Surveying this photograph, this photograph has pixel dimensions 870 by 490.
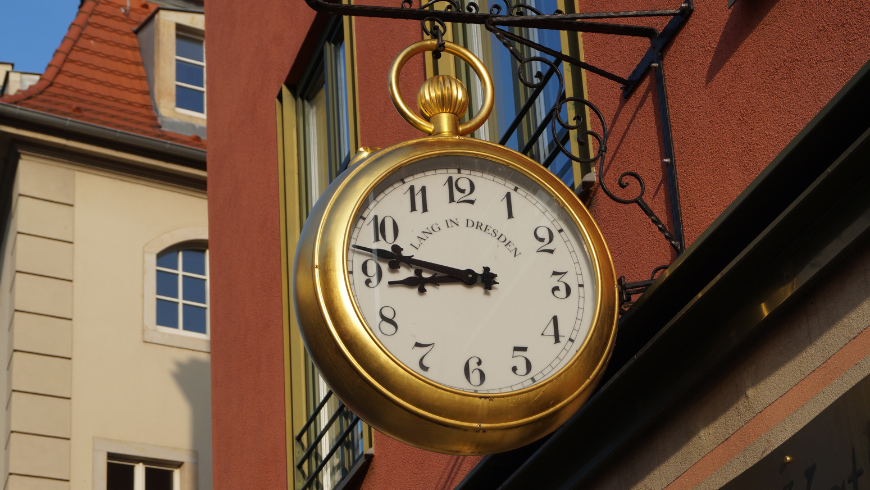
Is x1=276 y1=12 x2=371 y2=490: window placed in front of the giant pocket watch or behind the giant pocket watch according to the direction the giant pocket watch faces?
behind

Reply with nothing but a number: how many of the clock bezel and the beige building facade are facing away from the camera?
0

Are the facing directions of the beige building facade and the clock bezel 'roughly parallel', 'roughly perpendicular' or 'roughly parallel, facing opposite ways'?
roughly parallel

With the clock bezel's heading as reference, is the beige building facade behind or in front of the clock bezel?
behind

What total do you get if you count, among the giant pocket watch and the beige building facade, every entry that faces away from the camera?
0

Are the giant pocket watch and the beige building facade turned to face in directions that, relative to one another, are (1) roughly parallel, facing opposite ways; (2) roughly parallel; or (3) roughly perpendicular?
roughly parallel

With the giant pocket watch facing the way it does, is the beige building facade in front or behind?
behind

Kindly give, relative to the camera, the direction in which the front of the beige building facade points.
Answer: facing the viewer and to the right of the viewer
